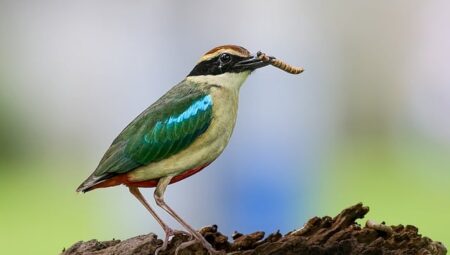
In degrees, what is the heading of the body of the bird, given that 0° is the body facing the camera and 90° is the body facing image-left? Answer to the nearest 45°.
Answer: approximately 270°
